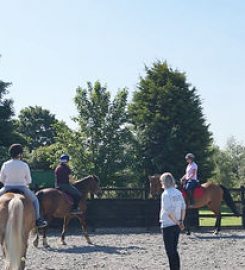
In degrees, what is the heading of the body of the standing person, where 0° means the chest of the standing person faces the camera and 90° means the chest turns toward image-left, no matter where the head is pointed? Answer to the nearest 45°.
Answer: approximately 135°

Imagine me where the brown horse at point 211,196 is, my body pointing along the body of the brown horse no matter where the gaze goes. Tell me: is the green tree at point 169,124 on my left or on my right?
on my right

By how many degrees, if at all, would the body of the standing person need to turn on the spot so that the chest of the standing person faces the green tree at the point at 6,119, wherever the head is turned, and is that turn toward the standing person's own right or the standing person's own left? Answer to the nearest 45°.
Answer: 0° — they already face it

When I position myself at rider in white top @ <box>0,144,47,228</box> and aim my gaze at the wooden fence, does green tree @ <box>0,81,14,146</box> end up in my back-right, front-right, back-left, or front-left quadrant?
front-left

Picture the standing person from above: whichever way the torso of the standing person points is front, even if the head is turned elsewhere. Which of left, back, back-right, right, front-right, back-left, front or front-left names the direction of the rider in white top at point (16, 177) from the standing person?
front-left

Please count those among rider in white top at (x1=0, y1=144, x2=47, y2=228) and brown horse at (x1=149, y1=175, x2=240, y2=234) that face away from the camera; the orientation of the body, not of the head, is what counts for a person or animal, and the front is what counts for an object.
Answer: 1

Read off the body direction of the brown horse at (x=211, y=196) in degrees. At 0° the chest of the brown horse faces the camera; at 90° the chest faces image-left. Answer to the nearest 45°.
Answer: approximately 90°

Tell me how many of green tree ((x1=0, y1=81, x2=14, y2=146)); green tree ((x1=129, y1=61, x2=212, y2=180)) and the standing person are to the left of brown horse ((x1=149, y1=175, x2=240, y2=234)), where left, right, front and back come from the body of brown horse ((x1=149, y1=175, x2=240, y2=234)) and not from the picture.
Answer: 1

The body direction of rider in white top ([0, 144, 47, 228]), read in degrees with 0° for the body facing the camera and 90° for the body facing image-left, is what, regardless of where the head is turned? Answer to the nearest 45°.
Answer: approximately 180°

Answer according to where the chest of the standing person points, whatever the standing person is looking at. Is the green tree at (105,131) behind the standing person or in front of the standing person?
in front
